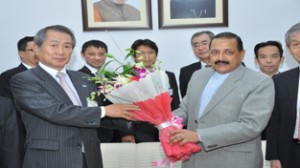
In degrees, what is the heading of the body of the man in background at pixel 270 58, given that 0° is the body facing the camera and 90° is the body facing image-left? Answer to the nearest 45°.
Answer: approximately 0°

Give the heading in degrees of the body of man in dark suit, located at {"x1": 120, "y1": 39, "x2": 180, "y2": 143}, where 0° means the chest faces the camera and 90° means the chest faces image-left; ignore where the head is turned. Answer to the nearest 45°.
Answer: approximately 0°

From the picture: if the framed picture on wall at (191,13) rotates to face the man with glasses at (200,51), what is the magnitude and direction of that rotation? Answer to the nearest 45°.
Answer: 0° — it already faces them

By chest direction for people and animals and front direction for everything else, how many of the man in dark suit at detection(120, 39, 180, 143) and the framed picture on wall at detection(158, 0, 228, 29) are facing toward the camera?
2

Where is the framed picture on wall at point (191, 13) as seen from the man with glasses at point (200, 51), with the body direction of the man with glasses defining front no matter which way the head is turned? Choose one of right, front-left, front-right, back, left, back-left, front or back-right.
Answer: back

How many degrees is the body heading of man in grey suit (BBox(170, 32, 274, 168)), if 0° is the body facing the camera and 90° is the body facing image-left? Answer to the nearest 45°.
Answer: approximately 45°

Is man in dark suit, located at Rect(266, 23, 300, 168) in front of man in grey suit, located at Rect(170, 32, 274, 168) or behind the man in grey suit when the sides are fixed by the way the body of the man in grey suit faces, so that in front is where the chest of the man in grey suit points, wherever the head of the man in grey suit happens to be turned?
behind
